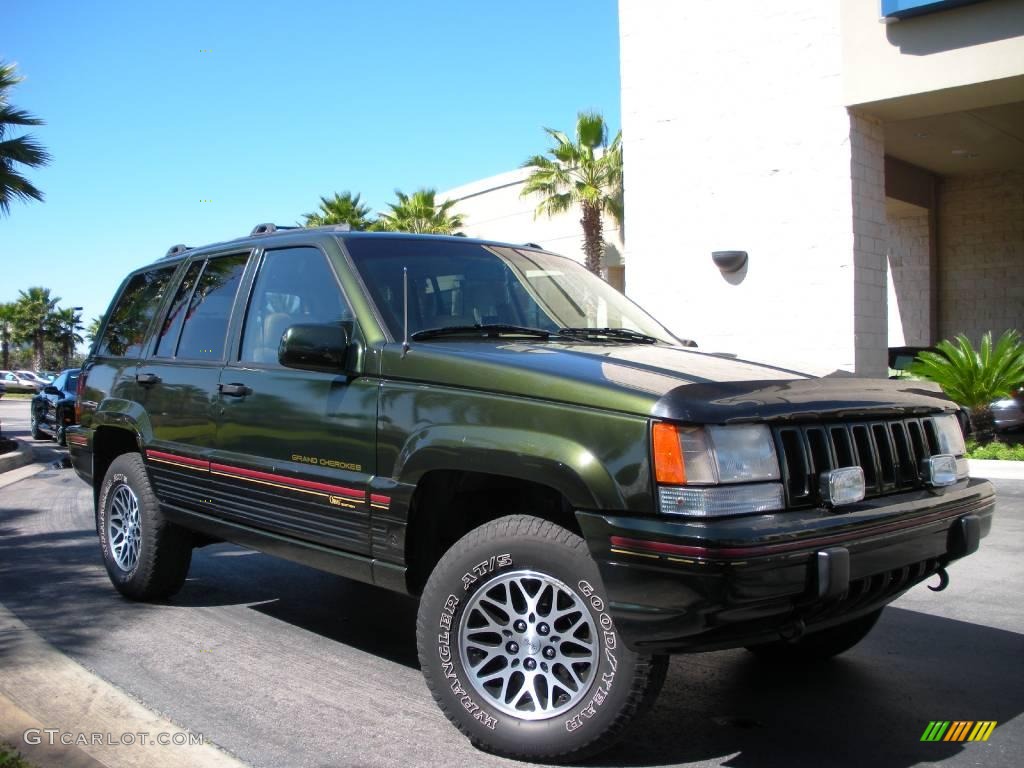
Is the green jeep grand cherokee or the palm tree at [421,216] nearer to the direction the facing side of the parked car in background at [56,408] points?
the green jeep grand cherokee

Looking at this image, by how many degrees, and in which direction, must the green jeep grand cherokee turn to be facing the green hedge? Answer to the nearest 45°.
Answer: approximately 90° to its left

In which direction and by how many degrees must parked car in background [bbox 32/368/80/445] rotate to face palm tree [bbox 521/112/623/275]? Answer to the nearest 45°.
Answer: approximately 135° to its left

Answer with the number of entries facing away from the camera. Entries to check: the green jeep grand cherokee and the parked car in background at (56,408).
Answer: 1

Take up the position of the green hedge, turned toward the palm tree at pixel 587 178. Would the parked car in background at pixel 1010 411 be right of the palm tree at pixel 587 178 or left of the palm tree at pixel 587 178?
right

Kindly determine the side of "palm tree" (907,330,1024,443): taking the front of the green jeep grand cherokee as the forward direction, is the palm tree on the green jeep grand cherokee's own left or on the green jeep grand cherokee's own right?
on the green jeep grand cherokee's own left

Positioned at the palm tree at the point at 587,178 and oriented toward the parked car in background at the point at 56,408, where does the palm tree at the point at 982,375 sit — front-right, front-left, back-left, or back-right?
front-left

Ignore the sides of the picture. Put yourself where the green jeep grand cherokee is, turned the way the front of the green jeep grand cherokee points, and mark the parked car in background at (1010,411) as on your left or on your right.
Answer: on your left

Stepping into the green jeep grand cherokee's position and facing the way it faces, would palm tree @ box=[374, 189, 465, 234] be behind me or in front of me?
behind

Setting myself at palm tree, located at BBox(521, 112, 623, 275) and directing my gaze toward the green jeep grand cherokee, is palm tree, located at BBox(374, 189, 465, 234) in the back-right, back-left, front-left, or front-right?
back-right

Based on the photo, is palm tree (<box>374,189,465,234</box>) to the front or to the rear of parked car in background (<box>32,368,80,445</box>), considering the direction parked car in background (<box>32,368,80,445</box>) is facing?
to the rear

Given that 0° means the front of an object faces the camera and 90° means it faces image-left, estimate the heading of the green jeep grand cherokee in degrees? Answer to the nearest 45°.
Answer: approximately 315°

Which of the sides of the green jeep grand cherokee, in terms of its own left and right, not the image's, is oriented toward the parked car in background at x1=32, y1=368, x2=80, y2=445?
back
